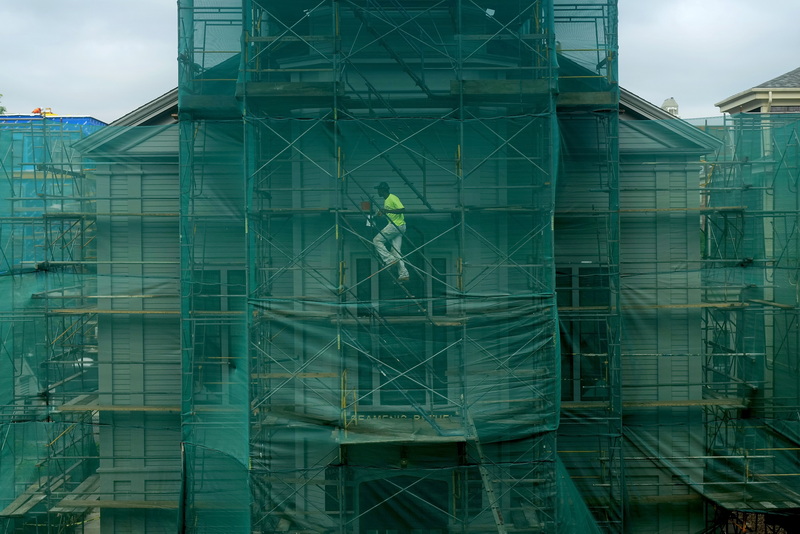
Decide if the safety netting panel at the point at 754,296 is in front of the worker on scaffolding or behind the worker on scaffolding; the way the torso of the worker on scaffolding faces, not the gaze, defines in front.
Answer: behind
